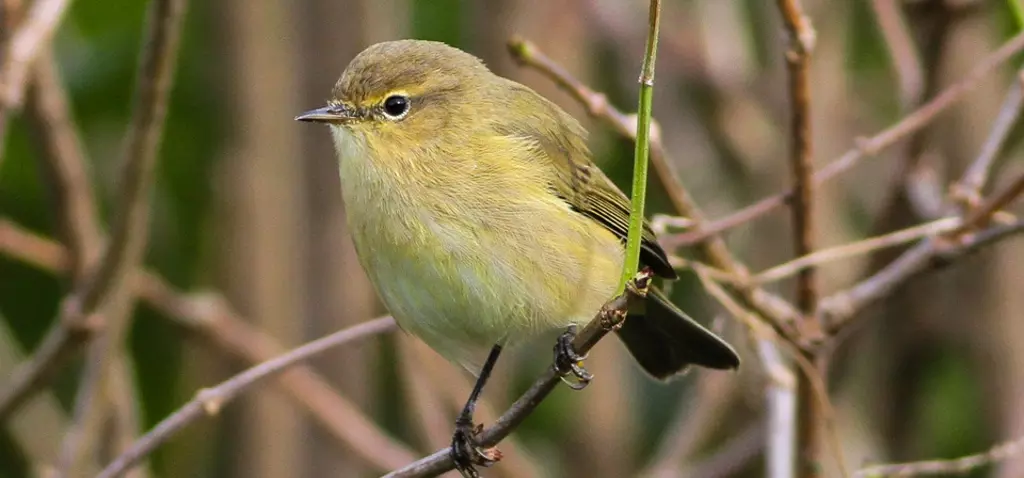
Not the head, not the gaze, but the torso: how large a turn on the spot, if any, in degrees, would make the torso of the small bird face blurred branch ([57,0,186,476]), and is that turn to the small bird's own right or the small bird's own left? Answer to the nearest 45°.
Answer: approximately 45° to the small bird's own right

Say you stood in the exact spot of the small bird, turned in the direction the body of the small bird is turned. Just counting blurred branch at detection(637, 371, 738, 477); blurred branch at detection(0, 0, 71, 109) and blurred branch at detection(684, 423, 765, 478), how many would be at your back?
2

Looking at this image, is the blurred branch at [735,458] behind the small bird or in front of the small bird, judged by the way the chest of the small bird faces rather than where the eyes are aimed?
behind

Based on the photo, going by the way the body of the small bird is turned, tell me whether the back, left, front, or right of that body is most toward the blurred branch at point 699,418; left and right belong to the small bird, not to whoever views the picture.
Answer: back

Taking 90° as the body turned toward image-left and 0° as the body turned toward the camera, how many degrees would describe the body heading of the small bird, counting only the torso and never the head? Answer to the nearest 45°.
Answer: approximately 45°

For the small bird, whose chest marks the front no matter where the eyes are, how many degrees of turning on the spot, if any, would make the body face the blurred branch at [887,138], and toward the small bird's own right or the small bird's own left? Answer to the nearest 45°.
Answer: approximately 135° to the small bird's own left

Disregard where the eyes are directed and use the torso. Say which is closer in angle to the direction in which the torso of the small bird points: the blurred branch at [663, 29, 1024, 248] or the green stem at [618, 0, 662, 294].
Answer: the green stem
